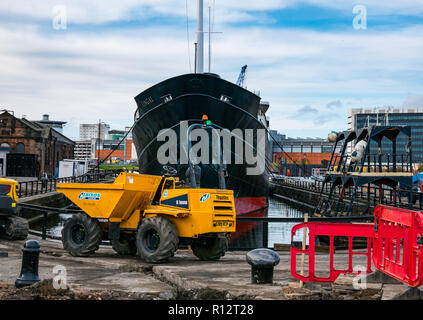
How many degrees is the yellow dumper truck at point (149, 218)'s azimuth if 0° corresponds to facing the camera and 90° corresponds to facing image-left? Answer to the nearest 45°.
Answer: approximately 135°

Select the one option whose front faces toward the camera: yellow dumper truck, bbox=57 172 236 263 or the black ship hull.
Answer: the black ship hull

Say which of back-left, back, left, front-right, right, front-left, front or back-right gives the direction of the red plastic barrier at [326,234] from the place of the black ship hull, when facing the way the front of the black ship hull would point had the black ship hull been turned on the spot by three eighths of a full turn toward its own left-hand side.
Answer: back-right

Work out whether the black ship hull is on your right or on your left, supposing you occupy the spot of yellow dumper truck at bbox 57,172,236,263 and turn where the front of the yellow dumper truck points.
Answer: on your right

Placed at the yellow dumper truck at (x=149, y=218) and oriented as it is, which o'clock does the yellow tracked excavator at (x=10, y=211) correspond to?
the yellow tracked excavator at (x=10, y=211) is roughly at 12 o'clock from the yellow dumper truck at (x=149, y=218).

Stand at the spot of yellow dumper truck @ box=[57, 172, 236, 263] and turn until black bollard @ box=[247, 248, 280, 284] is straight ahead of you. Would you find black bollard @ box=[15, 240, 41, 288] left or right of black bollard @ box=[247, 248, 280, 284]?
right

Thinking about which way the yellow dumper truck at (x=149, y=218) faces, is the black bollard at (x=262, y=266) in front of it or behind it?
behind

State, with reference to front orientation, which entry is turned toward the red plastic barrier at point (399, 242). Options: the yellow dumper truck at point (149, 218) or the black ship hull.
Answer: the black ship hull

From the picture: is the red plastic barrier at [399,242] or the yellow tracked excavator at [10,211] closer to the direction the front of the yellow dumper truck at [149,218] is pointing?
the yellow tracked excavator

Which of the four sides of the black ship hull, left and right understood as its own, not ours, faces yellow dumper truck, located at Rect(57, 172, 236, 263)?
front

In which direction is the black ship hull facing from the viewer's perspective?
toward the camera

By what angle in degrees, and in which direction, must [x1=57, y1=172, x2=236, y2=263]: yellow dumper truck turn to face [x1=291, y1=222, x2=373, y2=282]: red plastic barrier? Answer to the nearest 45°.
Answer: approximately 180°

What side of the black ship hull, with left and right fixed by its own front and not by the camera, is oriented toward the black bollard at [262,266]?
front

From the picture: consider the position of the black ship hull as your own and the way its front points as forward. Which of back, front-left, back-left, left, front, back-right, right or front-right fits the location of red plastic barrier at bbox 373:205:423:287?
front

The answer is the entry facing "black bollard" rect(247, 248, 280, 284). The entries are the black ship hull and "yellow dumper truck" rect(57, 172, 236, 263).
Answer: the black ship hull

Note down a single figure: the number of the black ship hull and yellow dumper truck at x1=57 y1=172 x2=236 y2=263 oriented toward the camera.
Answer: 1
